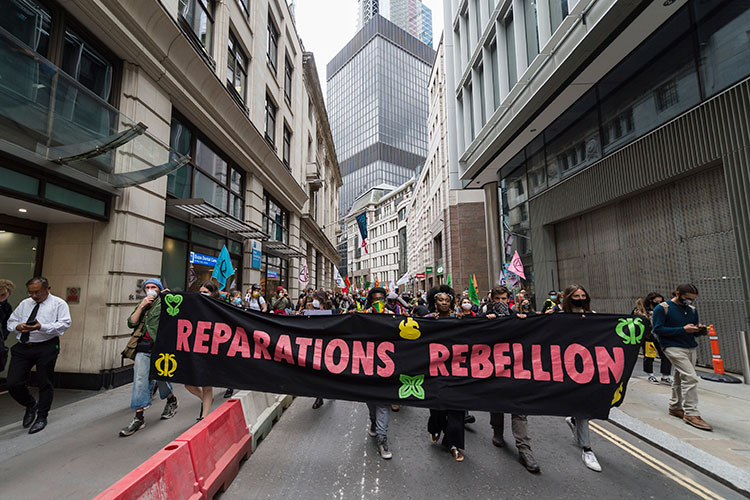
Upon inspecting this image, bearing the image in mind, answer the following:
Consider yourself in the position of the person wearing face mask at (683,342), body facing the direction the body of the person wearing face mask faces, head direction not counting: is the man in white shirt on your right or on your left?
on your right

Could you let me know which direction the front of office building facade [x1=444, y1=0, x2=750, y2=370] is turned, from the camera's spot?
facing the viewer and to the left of the viewer

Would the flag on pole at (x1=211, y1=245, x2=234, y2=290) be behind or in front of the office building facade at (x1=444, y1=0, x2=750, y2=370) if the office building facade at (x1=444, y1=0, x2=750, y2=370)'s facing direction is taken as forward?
in front

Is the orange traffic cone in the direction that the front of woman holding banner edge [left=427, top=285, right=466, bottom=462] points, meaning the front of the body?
no

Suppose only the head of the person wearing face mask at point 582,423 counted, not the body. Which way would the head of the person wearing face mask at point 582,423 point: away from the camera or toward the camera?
toward the camera

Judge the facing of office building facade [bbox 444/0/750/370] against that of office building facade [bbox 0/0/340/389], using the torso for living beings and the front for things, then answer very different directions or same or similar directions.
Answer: very different directions

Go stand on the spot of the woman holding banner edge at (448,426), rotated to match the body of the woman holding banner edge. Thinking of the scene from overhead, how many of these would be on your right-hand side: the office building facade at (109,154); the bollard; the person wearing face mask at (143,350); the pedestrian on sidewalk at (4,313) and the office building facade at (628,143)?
3

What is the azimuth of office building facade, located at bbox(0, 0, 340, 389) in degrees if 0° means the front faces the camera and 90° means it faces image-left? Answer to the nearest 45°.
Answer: approximately 315°

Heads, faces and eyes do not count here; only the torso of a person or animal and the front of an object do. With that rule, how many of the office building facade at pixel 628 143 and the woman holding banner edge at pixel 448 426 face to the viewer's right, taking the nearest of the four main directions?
0

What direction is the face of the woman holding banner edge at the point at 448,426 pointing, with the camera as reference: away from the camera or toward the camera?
toward the camera

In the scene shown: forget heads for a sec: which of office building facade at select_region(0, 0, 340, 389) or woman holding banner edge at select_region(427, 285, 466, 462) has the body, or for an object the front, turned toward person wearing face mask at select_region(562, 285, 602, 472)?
the office building facade

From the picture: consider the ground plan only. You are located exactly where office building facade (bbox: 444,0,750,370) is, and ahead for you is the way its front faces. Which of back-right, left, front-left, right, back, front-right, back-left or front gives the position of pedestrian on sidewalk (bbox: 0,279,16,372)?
front

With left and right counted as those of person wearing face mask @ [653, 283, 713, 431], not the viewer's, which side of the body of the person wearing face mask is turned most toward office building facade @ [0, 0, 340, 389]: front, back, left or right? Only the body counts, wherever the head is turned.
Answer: right

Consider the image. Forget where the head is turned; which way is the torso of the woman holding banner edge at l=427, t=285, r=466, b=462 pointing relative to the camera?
toward the camera

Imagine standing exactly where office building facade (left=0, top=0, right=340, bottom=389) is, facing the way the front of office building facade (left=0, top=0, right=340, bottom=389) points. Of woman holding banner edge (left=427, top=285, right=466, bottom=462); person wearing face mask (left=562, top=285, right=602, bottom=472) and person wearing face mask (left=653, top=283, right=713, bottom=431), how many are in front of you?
3

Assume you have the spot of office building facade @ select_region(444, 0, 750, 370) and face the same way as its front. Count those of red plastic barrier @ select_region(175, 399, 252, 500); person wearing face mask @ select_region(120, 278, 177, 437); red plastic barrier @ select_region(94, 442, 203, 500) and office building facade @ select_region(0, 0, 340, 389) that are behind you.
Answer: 0

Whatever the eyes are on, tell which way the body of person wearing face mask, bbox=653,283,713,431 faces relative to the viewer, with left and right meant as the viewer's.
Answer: facing the viewer and to the right of the viewer

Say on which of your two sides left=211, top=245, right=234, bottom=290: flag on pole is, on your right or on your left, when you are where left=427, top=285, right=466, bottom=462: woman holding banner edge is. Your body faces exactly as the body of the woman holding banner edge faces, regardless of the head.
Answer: on your right

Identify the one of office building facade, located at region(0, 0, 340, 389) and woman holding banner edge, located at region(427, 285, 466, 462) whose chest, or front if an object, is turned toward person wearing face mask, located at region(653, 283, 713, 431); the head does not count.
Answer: the office building facade
